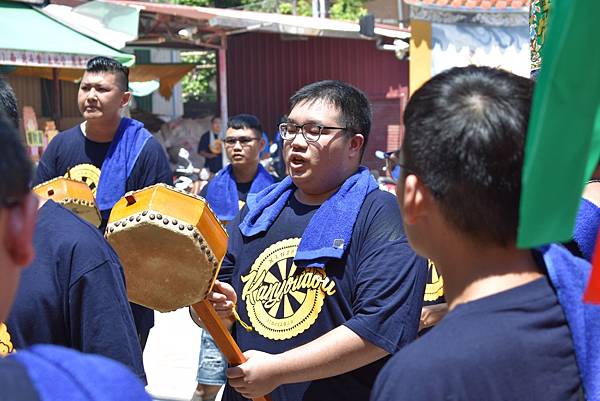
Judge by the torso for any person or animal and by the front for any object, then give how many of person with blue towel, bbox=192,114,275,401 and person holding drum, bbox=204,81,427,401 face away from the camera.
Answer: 0

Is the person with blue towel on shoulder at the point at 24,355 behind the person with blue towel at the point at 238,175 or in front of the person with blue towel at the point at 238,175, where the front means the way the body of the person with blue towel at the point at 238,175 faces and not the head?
in front

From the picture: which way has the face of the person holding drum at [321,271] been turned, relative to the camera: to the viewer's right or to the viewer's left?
to the viewer's left

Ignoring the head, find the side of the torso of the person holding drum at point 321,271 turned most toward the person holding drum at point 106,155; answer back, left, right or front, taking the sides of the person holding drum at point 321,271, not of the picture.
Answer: right

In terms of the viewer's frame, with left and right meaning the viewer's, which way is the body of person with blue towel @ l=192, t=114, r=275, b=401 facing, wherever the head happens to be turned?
facing the viewer and to the left of the viewer

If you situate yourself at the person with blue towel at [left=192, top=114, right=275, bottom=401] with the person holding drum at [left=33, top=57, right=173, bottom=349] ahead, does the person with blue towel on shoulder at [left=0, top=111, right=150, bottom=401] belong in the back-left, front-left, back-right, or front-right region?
front-left

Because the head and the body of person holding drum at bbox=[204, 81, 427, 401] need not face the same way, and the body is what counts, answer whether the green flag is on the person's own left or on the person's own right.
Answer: on the person's own left

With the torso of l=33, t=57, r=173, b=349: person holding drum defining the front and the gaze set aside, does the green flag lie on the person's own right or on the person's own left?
on the person's own left

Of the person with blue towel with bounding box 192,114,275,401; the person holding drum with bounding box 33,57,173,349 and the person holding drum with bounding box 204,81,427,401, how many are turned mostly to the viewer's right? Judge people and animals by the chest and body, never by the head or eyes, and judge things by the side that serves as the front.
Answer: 0

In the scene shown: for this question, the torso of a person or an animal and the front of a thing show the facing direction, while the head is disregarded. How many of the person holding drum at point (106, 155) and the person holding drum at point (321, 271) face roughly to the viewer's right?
0

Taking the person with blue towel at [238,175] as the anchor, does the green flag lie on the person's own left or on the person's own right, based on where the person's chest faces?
on the person's own left
